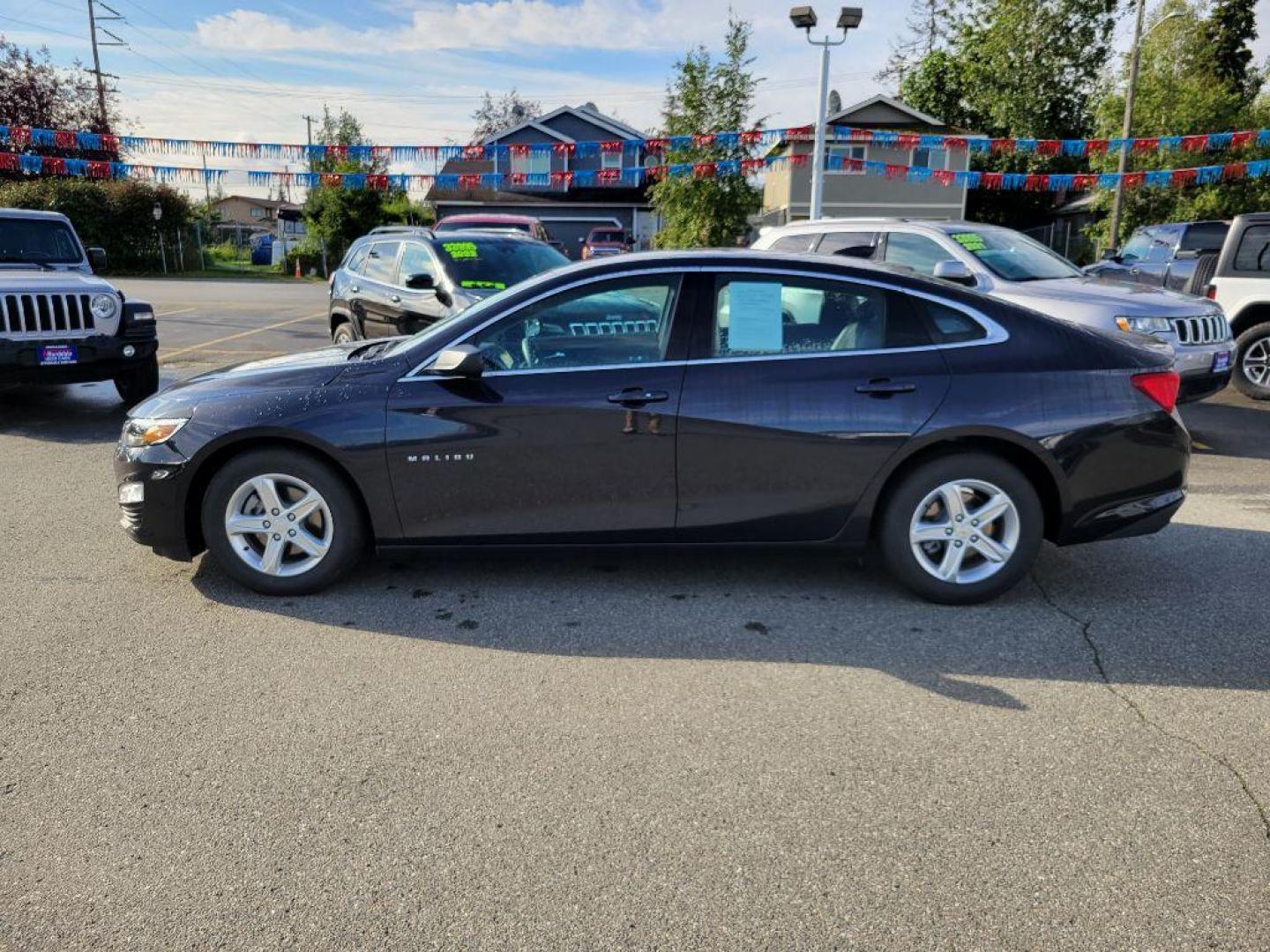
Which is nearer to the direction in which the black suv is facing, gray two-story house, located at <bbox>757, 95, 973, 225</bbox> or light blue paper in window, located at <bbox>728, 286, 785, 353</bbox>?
the light blue paper in window

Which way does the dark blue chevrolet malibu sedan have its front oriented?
to the viewer's left

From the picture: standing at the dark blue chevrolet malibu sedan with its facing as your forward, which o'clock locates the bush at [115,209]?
The bush is roughly at 2 o'clock from the dark blue chevrolet malibu sedan.

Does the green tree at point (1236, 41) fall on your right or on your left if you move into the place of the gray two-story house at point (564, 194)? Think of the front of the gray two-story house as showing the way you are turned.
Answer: on your left

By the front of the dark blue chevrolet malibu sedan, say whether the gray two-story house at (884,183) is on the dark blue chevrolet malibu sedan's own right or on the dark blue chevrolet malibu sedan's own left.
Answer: on the dark blue chevrolet malibu sedan's own right

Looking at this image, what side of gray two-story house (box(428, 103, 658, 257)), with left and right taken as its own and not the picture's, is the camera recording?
front

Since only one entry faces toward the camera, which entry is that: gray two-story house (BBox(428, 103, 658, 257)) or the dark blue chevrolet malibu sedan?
the gray two-story house

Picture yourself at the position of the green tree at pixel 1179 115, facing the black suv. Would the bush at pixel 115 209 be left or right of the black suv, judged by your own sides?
right

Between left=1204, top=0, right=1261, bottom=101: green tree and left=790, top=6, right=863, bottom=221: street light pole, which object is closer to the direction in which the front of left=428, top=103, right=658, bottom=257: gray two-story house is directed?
the street light pole

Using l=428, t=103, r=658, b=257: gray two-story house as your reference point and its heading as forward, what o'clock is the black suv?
The black suv is roughly at 12 o'clock from the gray two-story house.

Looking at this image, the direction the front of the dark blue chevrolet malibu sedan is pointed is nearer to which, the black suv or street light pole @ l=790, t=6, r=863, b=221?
the black suv

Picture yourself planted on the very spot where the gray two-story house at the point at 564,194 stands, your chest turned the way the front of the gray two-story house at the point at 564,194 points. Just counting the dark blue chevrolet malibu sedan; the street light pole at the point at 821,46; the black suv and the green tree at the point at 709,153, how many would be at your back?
0

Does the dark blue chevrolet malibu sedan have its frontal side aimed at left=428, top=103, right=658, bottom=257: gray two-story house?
no
